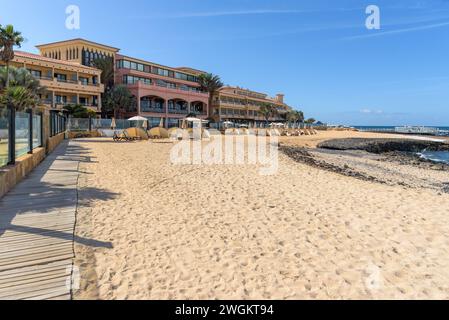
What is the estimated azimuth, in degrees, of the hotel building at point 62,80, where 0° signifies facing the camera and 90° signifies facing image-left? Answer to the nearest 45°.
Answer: approximately 315°

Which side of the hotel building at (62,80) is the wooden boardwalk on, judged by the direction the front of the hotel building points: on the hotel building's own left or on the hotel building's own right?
on the hotel building's own right

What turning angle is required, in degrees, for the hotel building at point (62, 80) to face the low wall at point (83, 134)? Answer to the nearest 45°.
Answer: approximately 45° to its right

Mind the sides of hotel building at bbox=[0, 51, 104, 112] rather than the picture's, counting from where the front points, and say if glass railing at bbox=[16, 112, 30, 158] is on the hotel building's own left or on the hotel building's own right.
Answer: on the hotel building's own right

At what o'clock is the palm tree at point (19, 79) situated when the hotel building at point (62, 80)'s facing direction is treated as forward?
The palm tree is roughly at 2 o'clock from the hotel building.
